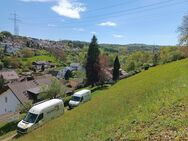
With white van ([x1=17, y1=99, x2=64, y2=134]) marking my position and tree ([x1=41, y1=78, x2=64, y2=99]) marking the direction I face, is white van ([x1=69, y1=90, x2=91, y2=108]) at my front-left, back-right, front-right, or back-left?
front-right

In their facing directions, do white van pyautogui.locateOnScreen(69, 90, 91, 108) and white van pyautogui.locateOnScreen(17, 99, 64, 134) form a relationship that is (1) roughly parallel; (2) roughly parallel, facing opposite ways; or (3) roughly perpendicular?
roughly parallel

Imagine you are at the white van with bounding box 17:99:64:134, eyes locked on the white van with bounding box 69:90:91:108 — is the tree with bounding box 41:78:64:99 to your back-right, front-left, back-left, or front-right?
front-left
